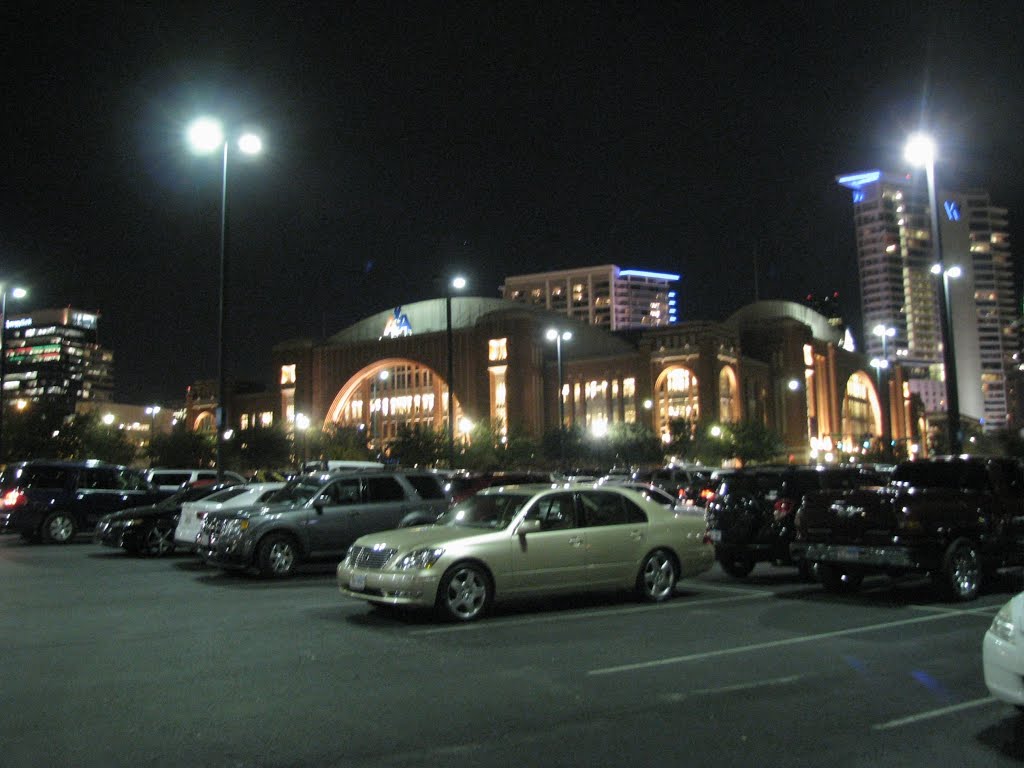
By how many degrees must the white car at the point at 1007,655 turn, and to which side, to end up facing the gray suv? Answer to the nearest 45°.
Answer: approximately 90° to its right

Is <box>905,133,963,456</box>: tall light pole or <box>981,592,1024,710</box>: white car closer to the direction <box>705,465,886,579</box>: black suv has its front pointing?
the tall light pole

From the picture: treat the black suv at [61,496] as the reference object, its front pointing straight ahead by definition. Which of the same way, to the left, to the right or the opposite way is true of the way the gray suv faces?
the opposite way

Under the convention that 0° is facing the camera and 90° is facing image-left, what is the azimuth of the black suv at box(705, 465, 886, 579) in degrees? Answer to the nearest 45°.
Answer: approximately 225°

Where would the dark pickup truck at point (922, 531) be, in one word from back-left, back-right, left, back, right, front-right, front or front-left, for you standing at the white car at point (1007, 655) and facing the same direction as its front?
back-right

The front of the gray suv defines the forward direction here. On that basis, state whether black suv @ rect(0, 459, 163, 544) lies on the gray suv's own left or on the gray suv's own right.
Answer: on the gray suv's own right

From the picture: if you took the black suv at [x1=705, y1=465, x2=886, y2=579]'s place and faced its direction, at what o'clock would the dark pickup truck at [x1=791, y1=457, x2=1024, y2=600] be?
The dark pickup truck is roughly at 3 o'clock from the black suv.

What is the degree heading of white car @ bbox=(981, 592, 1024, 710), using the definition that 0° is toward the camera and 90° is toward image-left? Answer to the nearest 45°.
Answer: approximately 45°

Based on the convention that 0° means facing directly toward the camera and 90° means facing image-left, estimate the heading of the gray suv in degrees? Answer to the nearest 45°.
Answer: approximately 45°
